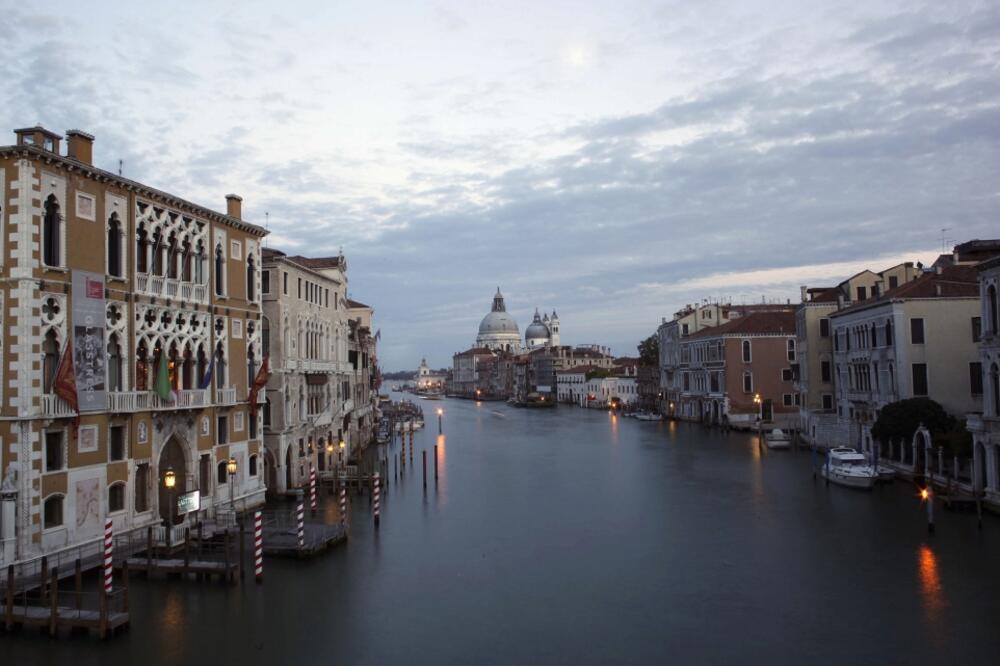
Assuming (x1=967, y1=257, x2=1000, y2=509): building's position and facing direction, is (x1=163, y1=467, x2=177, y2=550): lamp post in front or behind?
in front

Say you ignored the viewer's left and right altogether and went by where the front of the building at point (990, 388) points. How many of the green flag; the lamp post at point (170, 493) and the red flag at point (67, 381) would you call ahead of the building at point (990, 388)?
3

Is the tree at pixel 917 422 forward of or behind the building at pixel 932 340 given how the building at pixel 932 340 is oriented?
forward

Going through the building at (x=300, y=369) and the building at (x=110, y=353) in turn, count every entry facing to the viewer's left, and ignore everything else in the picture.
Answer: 0

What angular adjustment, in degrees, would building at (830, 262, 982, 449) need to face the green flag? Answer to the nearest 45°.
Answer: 0° — it already faces it

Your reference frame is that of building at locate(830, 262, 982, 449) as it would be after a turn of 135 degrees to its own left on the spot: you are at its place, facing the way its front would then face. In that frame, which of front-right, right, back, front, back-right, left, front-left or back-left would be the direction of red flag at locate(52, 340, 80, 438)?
back-right

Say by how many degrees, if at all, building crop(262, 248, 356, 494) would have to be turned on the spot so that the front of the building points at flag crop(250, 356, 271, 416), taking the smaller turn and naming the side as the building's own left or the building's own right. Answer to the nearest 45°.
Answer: approximately 45° to the building's own right

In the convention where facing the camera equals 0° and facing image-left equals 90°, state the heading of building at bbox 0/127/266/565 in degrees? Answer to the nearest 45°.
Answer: approximately 315°

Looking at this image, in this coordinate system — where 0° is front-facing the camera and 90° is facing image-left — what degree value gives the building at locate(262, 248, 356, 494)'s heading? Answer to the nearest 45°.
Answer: approximately 315°

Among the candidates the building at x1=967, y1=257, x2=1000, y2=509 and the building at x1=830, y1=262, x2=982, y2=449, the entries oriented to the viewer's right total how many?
0

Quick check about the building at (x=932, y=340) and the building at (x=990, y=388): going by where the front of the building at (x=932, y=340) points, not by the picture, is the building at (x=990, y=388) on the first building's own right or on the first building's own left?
on the first building's own left

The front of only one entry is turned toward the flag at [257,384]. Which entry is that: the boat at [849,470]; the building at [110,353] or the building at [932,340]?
the building at [932,340]

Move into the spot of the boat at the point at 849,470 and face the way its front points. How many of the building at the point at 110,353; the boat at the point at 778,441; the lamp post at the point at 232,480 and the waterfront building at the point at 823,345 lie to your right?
2

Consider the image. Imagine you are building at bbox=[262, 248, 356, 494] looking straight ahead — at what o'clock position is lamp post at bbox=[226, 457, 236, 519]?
The lamp post is roughly at 2 o'clock from the building.

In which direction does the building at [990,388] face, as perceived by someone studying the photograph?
facing the viewer and to the left of the viewer

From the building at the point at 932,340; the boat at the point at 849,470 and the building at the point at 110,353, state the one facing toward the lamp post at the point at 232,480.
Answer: the building at the point at 932,340
